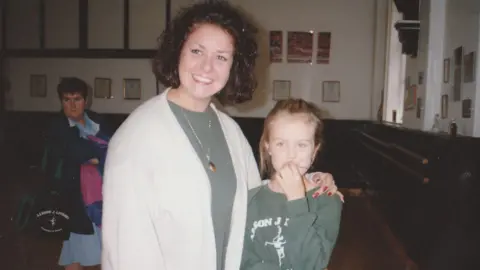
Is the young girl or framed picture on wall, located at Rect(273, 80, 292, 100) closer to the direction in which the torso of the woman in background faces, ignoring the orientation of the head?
the young girl

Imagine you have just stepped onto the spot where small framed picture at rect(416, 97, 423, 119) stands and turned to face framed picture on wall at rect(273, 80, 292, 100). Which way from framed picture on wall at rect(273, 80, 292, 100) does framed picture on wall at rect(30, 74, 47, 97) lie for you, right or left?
left

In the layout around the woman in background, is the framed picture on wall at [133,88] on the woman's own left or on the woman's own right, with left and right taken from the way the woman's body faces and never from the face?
on the woman's own left

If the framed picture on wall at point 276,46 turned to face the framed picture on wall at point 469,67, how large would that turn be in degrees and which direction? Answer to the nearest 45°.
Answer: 0° — it already faces it

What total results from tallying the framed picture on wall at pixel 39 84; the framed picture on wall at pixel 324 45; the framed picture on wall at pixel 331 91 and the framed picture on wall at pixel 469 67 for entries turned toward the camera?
3

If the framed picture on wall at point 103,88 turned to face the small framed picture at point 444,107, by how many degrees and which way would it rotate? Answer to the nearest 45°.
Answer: approximately 45° to its left

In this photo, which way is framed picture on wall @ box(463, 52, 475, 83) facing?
to the viewer's left

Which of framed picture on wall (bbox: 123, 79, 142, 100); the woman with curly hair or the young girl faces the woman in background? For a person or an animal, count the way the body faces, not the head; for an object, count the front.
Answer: the framed picture on wall

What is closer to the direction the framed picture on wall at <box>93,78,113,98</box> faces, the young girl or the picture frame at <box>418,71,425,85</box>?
the young girl
